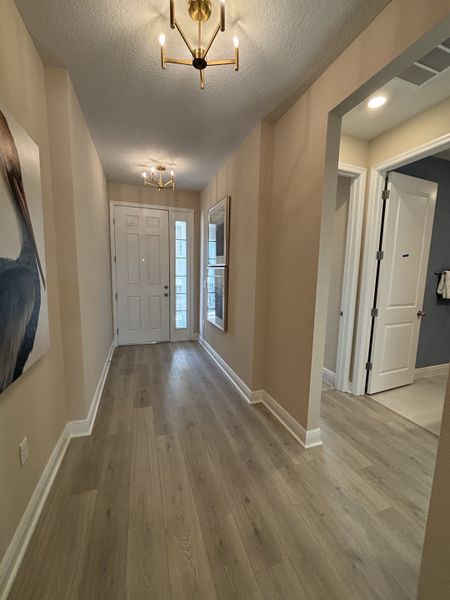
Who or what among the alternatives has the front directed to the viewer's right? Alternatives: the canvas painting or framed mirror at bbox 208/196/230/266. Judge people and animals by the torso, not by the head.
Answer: the canvas painting

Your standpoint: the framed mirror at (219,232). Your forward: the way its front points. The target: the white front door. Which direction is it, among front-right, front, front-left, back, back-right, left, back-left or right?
front-right

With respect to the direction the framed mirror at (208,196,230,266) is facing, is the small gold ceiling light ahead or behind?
ahead

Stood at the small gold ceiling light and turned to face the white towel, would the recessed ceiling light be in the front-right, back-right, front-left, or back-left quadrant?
front-right

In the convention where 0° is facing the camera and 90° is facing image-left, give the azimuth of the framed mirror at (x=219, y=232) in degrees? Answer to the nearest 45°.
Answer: approximately 90°

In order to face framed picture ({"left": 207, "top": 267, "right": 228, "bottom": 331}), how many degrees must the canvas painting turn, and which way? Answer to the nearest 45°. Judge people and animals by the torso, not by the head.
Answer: approximately 45° to its left

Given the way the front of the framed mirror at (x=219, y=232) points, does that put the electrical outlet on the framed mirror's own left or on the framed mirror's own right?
on the framed mirror's own left

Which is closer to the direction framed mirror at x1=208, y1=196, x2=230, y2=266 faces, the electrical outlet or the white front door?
the white front door

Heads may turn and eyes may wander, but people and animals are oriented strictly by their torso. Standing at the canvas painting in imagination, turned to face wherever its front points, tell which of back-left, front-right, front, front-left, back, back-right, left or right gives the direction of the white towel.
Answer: front

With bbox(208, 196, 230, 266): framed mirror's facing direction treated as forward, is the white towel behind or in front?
behind

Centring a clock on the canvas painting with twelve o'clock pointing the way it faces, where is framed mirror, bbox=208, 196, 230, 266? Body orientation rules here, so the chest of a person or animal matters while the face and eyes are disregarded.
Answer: The framed mirror is roughly at 11 o'clock from the canvas painting.

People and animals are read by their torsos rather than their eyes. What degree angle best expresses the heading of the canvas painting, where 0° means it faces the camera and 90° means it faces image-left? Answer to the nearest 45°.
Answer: approximately 270°

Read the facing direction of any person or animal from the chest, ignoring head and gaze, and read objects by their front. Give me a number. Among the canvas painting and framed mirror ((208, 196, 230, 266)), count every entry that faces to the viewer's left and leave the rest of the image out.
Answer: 1

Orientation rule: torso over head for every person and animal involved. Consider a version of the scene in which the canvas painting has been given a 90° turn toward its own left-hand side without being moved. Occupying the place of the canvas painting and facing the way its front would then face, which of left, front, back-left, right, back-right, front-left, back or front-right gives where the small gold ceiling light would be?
front-right

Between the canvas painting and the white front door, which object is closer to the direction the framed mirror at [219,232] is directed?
the white front door
